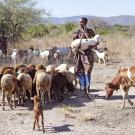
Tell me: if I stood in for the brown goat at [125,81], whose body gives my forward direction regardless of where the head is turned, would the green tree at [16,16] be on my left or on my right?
on my right

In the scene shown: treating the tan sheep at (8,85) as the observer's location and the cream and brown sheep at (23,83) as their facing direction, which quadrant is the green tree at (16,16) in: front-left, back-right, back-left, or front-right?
front-left

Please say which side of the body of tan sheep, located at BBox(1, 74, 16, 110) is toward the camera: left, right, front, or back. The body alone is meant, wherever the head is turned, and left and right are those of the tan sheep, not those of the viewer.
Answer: back

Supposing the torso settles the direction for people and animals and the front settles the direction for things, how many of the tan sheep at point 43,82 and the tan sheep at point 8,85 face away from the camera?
2

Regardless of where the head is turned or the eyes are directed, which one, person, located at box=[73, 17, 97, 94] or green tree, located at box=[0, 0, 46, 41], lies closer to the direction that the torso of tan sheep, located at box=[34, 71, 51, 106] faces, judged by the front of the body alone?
the green tree

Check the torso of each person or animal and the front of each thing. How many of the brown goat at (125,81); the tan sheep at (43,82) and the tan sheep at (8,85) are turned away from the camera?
2

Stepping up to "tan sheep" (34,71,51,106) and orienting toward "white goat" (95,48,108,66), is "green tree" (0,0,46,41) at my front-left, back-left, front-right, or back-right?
front-left

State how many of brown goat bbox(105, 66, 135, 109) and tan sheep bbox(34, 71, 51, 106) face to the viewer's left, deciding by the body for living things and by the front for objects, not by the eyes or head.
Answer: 1

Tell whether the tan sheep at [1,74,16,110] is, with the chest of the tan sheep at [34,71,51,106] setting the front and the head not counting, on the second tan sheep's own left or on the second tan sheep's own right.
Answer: on the second tan sheep's own left

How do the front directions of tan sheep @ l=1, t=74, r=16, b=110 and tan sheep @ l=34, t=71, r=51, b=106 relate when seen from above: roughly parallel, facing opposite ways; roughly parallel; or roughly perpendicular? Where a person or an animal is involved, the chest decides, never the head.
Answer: roughly parallel

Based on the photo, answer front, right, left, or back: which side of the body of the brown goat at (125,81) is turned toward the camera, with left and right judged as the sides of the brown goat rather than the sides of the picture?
left

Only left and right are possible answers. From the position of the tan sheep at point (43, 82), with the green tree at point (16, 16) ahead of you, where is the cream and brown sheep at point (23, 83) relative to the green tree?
left
